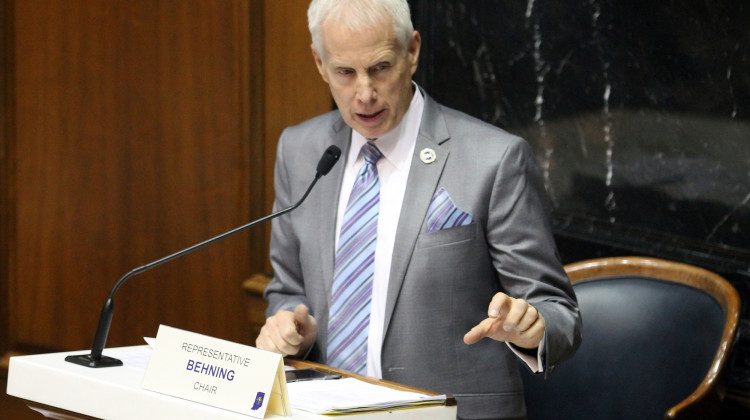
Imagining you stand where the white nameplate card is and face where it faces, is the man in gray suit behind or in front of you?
behind

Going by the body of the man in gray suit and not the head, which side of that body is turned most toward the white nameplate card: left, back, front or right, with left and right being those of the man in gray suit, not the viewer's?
front

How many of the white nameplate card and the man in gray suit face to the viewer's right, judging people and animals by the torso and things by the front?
0

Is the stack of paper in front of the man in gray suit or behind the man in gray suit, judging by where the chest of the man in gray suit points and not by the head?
in front

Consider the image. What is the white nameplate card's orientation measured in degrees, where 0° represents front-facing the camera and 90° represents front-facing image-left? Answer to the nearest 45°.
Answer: approximately 45°
